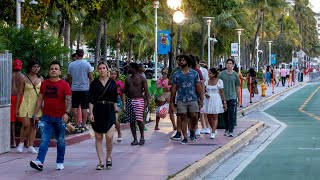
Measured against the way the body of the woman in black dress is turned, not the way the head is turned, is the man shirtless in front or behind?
behind

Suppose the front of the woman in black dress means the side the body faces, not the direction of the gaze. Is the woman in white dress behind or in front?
behind

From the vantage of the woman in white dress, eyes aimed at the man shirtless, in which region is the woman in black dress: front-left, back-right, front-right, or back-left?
front-left

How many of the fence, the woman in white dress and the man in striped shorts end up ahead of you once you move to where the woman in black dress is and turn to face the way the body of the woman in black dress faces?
0

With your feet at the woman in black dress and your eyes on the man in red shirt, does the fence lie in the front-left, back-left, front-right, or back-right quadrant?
front-right

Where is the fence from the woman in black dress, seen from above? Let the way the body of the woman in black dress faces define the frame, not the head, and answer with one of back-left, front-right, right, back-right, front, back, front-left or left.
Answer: back-right

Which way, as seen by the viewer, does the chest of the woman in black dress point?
toward the camera

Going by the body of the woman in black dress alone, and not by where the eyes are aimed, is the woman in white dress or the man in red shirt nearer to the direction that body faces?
the man in red shirt

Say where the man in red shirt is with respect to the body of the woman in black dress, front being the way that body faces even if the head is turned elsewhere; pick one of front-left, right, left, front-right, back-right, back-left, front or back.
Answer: right

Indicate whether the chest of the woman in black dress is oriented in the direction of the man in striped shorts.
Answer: no

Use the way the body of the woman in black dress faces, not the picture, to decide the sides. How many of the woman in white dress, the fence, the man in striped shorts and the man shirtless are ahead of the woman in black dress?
0
